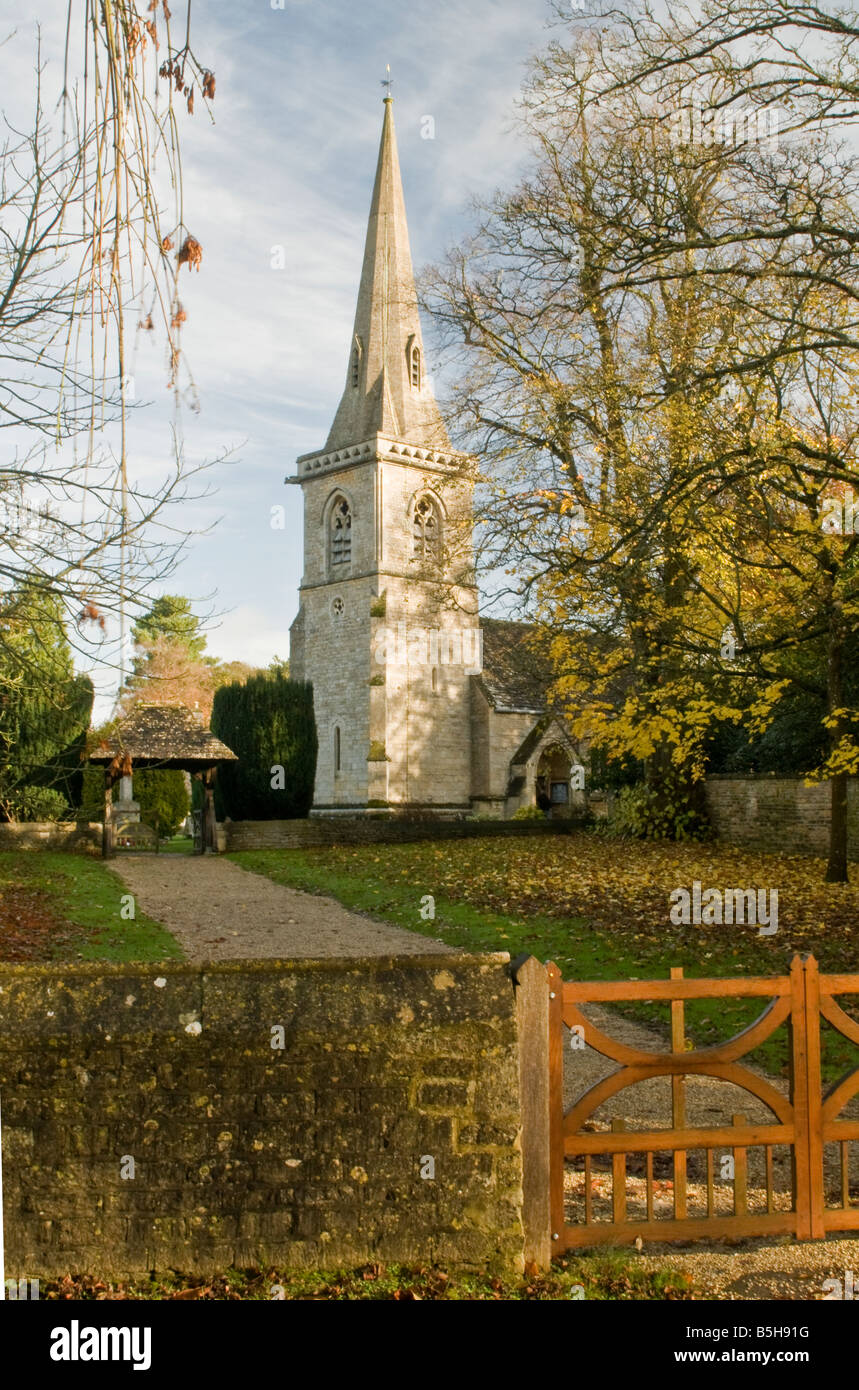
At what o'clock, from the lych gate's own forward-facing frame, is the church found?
The church is roughly at 7 o'clock from the lych gate.

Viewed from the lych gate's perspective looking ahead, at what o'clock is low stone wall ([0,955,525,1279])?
The low stone wall is roughly at 12 o'clock from the lych gate.

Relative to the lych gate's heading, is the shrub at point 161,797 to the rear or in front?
to the rear

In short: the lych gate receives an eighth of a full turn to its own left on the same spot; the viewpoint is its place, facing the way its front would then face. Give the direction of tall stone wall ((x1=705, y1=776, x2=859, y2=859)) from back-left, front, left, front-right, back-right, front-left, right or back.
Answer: front

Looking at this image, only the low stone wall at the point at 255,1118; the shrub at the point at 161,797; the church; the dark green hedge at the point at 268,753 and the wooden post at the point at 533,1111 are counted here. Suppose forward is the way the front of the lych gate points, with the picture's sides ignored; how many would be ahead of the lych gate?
2

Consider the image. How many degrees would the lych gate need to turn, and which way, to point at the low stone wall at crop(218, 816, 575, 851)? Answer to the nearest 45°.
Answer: approximately 90° to its left

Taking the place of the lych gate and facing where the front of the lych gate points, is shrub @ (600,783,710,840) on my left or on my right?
on my left

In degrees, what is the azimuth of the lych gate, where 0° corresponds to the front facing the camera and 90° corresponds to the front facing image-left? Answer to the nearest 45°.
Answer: approximately 0°

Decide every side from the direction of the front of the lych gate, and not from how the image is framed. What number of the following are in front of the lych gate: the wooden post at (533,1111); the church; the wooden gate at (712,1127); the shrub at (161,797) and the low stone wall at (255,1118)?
3

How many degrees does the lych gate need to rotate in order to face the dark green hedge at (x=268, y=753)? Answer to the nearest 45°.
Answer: approximately 135° to its left

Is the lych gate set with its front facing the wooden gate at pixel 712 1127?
yes

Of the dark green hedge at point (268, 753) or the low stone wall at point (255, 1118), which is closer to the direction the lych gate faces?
the low stone wall

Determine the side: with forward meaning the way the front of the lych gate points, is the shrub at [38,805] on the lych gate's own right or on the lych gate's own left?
on the lych gate's own right

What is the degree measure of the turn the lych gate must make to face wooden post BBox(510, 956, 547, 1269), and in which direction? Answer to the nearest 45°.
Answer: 0° — it already faces it
